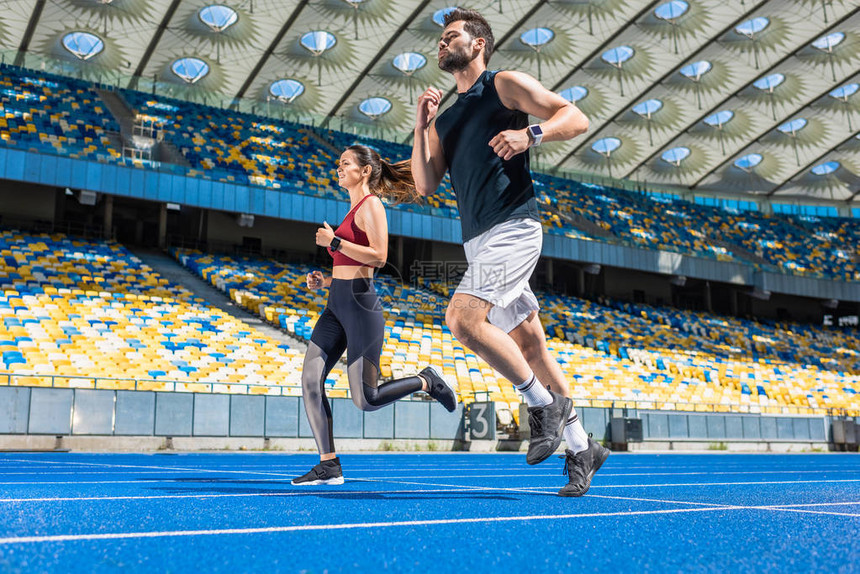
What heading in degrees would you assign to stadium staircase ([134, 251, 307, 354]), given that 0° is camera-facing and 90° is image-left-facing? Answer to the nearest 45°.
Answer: approximately 315°

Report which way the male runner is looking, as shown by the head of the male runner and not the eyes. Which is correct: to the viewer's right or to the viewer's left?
to the viewer's left
